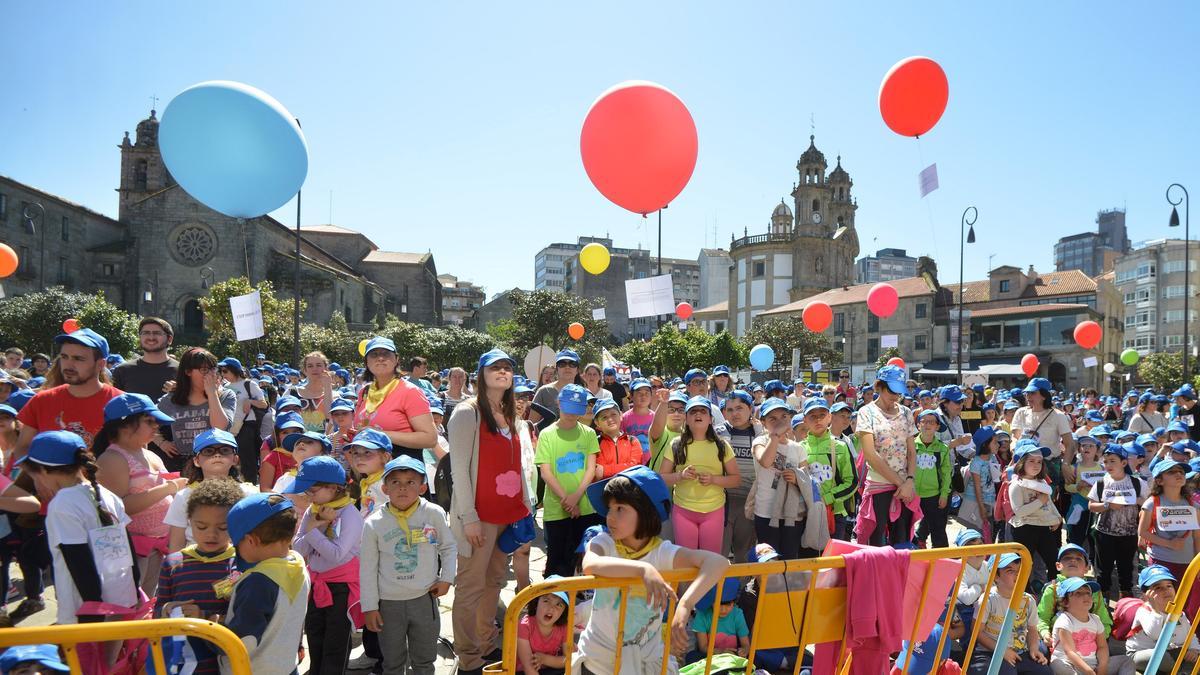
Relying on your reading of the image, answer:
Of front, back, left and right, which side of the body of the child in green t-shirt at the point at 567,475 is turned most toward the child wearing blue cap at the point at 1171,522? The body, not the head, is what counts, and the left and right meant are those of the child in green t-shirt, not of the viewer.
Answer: left

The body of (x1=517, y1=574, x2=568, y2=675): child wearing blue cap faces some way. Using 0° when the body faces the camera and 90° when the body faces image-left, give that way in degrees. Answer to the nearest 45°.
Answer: approximately 0°

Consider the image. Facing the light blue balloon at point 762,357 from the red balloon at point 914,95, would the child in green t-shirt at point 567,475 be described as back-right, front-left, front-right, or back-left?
back-left

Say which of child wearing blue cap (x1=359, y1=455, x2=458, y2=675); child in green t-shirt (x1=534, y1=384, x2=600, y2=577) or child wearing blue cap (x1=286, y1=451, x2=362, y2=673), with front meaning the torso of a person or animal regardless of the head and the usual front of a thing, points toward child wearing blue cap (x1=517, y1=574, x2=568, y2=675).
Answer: the child in green t-shirt

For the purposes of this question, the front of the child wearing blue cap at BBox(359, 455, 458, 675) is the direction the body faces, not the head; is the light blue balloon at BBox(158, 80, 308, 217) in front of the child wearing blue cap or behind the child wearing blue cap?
behind

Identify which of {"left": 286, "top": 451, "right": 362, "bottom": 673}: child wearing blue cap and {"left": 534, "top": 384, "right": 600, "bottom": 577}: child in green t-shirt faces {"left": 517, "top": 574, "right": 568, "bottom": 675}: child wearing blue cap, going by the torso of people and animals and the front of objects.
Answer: the child in green t-shirt

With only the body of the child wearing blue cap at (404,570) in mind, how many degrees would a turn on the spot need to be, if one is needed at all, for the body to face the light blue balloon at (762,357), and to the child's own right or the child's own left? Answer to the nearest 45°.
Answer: approximately 135° to the child's own left

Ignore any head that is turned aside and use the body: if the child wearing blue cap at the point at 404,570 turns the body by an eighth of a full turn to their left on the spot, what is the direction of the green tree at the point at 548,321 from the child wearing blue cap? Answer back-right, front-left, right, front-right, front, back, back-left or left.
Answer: back-left

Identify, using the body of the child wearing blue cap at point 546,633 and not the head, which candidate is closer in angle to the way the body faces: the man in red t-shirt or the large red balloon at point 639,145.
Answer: the man in red t-shirt

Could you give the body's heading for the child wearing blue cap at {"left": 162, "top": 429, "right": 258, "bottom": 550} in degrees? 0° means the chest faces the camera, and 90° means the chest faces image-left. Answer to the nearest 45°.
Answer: approximately 0°

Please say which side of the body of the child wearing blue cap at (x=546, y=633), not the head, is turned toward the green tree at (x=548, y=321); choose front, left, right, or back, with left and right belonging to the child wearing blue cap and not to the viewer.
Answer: back

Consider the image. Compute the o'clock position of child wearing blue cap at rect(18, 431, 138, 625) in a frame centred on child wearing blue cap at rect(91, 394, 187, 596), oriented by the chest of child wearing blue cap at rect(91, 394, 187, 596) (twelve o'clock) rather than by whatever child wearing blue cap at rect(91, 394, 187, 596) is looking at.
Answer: child wearing blue cap at rect(18, 431, 138, 625) is roughly at 2 o'clock from child wearing blue cap at rect(91, 394, 187, 596).

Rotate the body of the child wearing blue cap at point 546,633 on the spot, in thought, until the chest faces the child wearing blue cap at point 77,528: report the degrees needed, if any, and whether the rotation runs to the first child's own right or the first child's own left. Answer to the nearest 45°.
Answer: approximately 45° to the first child's own right
